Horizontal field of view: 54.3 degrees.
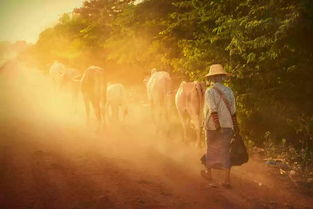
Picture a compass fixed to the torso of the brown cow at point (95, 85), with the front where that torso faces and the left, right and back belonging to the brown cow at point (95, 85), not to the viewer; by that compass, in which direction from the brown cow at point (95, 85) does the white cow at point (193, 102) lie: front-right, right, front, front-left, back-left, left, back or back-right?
back-right

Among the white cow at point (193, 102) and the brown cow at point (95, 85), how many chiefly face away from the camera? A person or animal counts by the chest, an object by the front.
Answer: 2

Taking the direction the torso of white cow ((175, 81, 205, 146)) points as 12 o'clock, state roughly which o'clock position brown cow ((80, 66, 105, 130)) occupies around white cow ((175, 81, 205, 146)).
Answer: brown cow ((80, 66, 105, 130)) is roughly at 10 o'clock from white cow ((175, 81, 205, 146)).

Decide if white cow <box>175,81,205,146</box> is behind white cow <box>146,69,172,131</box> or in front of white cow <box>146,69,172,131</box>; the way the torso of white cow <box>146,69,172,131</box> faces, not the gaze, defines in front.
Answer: behind

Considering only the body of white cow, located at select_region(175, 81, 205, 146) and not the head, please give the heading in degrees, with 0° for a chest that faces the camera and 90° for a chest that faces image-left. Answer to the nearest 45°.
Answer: approximately 180°

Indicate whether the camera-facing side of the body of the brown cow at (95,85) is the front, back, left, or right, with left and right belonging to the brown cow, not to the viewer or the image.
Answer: back

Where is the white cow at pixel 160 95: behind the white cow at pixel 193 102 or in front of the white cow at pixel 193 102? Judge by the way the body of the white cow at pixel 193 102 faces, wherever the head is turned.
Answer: in front

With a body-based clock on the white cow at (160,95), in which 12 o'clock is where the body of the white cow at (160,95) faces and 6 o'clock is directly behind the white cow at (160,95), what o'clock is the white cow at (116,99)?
the white cow at (116,99) is roughly at 10 o'clock from the white cow at (160,95).

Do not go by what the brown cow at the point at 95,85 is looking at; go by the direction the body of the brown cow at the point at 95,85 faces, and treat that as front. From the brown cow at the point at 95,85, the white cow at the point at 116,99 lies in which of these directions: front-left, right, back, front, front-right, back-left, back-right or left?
front-right

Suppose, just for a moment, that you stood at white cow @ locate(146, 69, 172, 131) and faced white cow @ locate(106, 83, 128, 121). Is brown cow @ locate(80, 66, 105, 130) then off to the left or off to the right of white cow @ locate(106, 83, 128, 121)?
left

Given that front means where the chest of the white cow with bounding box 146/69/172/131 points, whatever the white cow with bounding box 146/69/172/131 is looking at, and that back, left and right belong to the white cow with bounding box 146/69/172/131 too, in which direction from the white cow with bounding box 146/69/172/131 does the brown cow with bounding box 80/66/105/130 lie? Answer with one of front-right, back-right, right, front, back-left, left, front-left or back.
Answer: left

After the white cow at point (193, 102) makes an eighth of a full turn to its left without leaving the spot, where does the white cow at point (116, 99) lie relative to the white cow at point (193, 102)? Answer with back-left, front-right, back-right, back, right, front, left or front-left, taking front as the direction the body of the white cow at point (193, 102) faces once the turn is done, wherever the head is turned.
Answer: front

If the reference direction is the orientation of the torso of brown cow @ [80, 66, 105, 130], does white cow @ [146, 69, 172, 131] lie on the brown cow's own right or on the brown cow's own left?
on the brown cow's own right

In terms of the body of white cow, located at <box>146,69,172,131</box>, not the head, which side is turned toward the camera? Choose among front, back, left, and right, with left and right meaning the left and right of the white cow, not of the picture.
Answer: back
